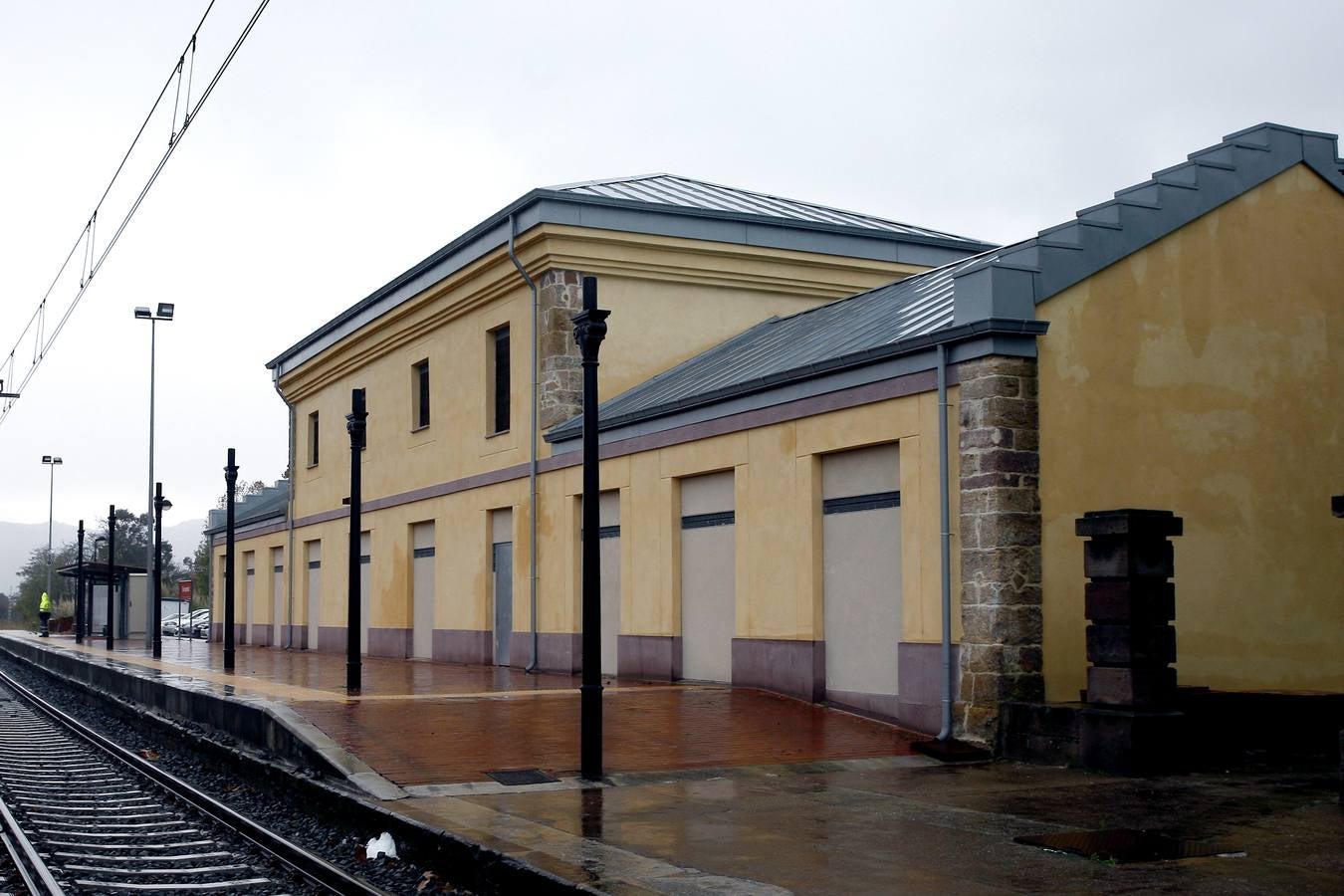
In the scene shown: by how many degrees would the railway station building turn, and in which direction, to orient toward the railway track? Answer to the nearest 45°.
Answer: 0° — it already faces it

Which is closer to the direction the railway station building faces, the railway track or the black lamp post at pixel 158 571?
the railway track

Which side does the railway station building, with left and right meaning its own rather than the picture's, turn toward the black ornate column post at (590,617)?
front

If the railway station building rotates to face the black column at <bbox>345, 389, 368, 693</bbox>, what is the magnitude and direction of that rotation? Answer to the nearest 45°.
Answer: approximately 90° to its right

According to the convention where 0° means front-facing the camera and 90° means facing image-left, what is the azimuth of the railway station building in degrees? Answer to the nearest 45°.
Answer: approximately 45°

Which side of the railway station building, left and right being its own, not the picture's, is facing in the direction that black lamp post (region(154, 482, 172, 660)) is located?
right
